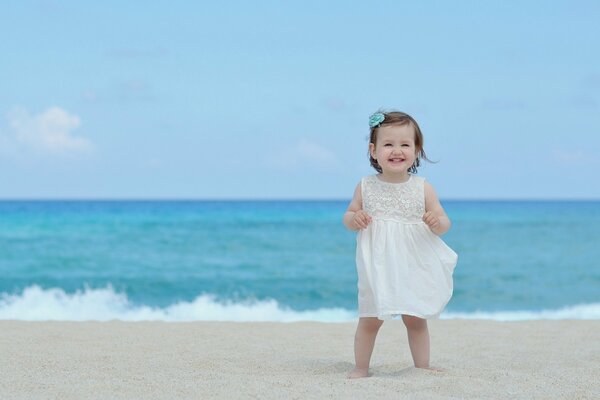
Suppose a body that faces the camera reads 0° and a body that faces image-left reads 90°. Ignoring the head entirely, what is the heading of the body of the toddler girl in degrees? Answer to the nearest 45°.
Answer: approximately 0°
